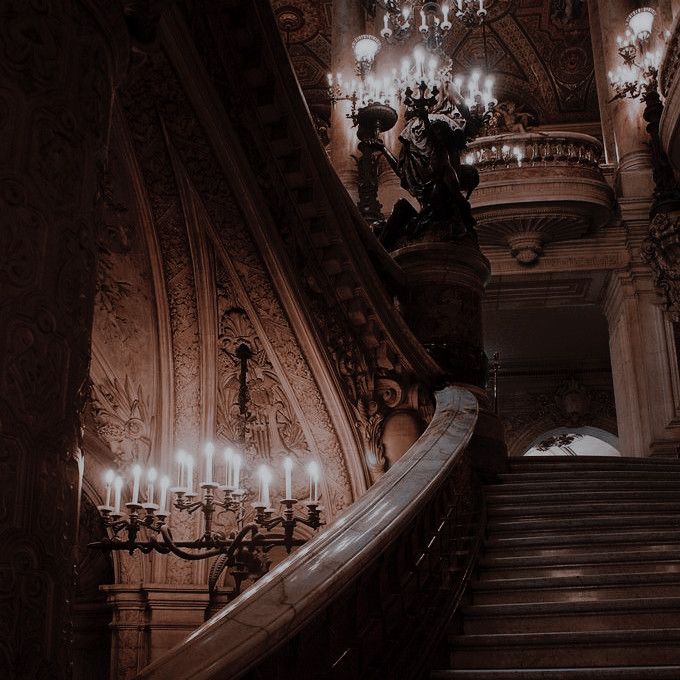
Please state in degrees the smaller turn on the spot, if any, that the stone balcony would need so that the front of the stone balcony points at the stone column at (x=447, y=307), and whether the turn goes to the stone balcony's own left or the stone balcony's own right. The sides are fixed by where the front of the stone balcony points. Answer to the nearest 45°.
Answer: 0° — it already faces it

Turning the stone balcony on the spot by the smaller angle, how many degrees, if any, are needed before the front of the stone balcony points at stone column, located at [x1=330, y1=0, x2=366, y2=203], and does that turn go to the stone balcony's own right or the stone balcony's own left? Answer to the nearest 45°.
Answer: approximately 90° to the stone balcony's own right

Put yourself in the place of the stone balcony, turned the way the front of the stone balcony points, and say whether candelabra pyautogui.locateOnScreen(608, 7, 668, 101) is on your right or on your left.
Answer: on your left

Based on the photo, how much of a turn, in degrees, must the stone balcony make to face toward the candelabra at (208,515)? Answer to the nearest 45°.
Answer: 0° — it already faces it

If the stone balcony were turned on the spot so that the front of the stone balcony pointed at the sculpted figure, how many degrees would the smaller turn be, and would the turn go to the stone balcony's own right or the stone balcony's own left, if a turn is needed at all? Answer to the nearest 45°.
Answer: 0° — it already faces it

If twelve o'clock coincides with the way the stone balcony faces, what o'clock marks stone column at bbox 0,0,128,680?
The stone column is roughly at 12 o'clock from the stone balcony.

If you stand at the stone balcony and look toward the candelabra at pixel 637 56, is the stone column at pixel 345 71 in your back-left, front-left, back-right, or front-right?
back-right

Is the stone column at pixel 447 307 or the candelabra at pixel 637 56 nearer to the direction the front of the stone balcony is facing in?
the stone column

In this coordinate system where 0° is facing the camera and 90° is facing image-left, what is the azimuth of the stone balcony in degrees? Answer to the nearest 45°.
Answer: approximately 0°
